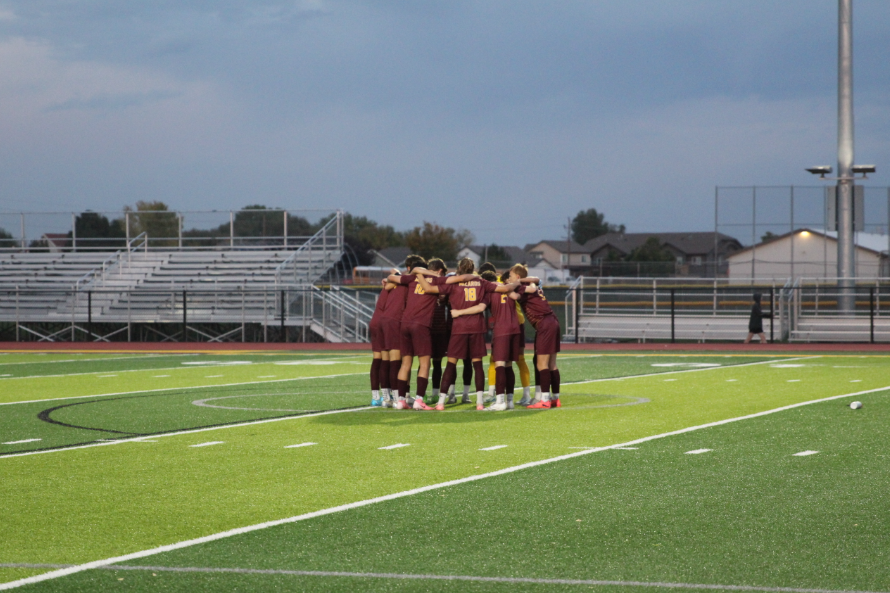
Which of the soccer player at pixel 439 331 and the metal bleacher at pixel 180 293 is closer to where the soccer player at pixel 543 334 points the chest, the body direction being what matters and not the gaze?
the soccer player

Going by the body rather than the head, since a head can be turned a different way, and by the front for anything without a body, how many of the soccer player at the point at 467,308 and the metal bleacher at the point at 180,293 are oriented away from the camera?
1

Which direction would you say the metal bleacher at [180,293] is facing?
toward the camera

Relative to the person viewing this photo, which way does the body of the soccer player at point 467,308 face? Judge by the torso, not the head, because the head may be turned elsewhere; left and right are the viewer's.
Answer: facing away from the viewer

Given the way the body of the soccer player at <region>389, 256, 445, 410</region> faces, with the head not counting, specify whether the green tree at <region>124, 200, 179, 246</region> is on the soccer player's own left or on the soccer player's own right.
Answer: on the soccer player's own left

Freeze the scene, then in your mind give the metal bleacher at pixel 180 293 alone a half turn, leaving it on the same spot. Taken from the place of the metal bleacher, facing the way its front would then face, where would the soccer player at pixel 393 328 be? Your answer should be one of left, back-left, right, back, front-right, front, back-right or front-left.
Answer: back

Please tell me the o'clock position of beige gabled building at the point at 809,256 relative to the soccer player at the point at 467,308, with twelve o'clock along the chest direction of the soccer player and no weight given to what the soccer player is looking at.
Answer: The beige gabled building is roughly at 1 o'clock from the soccer player.

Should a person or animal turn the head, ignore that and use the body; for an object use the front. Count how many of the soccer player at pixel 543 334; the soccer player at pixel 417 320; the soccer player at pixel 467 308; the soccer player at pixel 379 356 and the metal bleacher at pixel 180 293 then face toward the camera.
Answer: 1

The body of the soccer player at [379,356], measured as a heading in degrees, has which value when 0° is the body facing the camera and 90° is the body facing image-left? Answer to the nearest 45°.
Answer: approximately 270°

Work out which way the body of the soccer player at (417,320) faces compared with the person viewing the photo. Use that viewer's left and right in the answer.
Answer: facing away from the viewer and to the right of the viewer

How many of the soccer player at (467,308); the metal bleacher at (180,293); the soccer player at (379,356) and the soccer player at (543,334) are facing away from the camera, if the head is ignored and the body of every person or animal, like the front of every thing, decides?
1

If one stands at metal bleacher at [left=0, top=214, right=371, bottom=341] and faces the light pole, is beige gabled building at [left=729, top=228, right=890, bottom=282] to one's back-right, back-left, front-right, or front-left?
front-left

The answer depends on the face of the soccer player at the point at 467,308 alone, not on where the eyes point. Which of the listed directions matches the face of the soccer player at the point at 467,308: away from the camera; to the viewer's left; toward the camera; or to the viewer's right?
away from the camera

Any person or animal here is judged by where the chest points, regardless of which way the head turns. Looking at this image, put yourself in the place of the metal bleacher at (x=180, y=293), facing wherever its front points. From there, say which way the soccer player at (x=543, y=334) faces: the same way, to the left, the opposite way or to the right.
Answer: to the right

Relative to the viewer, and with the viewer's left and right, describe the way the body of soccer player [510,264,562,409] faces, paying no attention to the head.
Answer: facing to the left of the viewer
